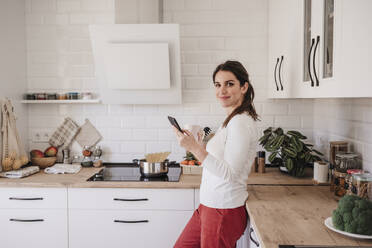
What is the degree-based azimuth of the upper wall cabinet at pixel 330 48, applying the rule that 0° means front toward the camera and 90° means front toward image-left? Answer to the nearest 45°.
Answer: approximately 45°

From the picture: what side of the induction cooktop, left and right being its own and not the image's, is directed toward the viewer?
front

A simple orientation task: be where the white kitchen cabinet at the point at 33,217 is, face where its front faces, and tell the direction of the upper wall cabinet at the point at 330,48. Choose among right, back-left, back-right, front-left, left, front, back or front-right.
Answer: front-left

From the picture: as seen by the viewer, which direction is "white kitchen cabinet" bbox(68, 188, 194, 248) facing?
toward the camera

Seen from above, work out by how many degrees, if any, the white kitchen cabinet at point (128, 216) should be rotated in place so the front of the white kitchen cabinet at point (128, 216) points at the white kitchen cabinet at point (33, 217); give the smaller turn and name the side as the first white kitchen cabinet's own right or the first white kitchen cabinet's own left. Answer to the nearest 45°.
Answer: approximately 90° to the first white kitchen cabinet's own right

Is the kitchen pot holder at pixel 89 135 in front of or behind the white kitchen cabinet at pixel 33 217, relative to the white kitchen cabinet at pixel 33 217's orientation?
behind

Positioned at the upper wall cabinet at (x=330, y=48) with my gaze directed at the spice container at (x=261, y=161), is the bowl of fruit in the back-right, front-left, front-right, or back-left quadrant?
front-left

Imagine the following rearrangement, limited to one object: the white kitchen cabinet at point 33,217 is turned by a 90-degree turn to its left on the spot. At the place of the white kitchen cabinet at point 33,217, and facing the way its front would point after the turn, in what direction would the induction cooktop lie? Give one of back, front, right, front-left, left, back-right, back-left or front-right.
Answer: front

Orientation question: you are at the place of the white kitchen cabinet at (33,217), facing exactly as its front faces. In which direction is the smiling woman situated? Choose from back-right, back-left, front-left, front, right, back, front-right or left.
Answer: front-left
